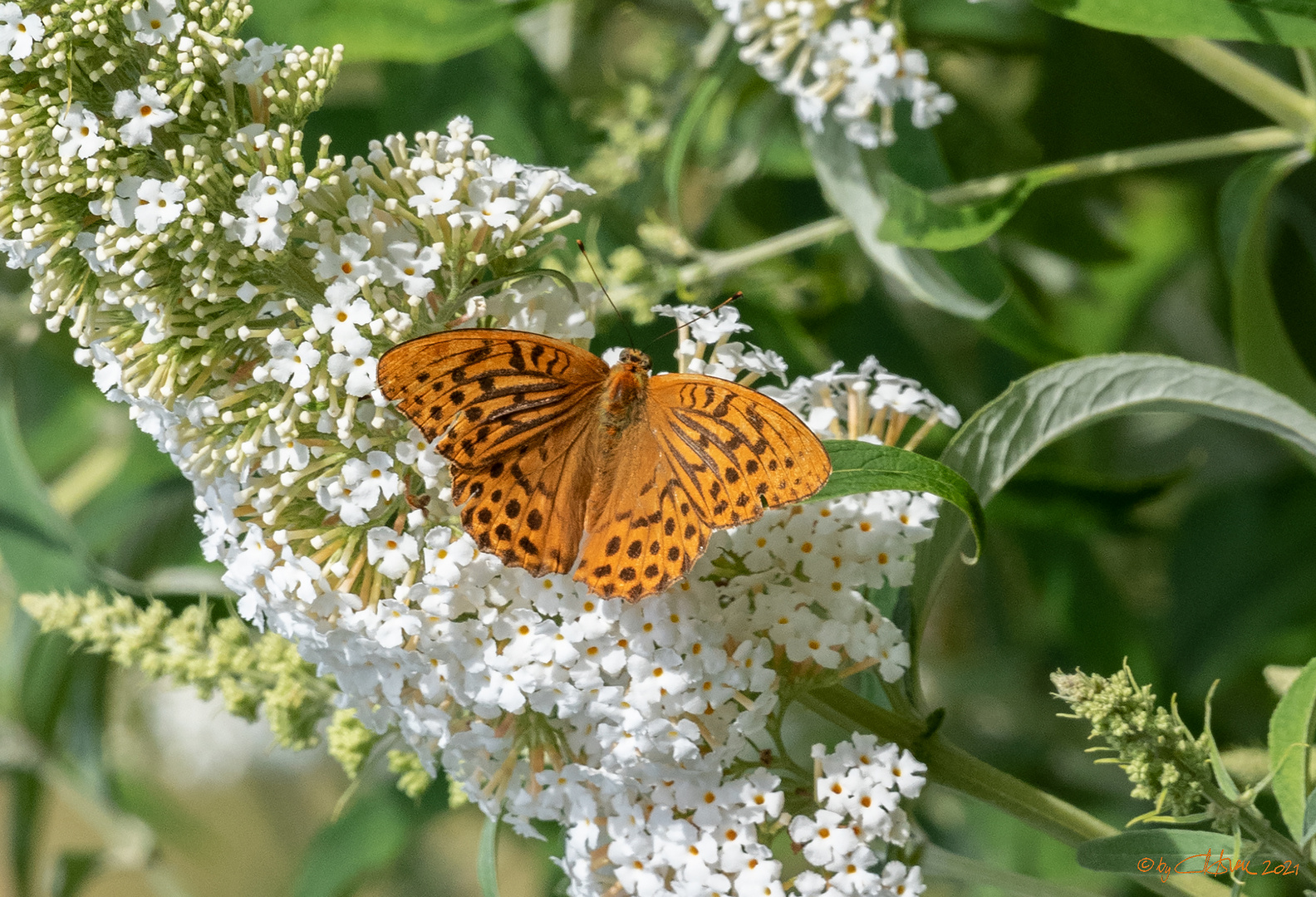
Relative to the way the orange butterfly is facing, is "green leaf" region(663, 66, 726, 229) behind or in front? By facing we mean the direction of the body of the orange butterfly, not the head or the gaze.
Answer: in front

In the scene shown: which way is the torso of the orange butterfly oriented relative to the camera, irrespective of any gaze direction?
away from the camera
